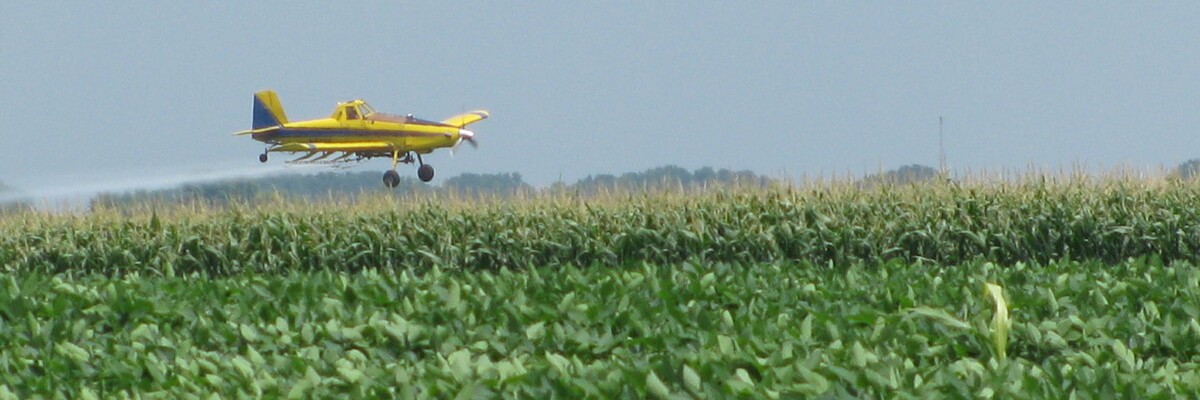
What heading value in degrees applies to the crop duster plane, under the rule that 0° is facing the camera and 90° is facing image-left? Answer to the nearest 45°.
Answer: approximately 315°
